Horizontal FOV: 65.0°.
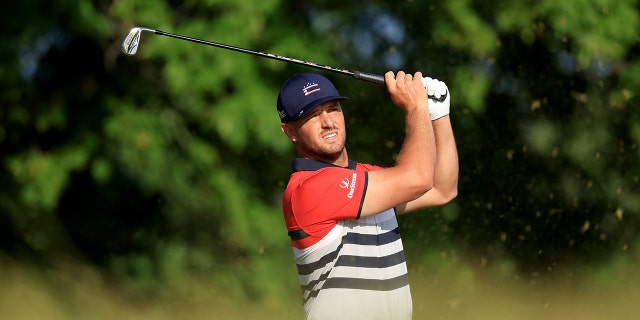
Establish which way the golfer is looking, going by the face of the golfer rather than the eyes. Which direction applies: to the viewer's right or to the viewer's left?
to the viewer's right

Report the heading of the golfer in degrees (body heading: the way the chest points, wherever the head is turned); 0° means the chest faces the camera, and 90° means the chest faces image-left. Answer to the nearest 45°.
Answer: approximately 315°
